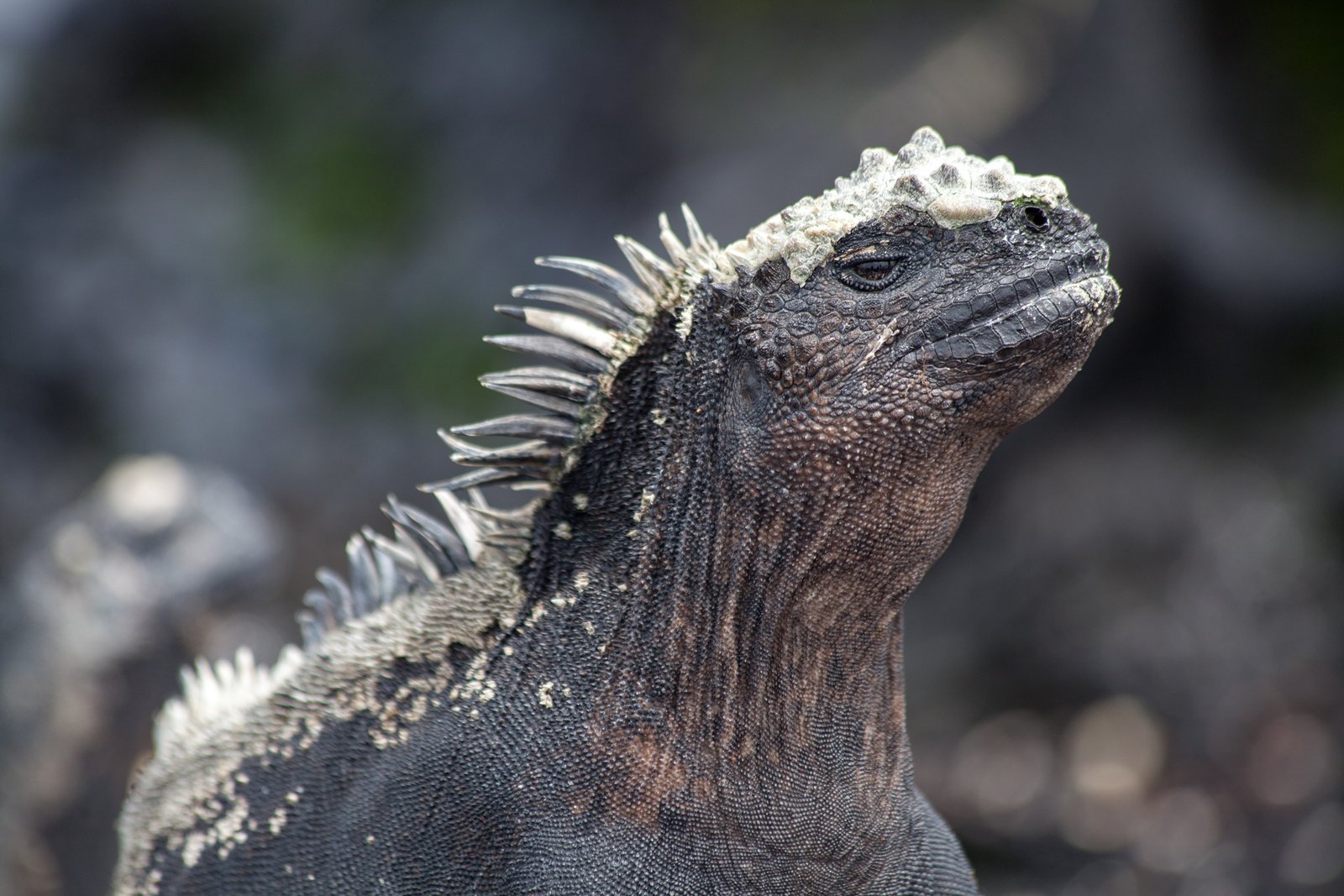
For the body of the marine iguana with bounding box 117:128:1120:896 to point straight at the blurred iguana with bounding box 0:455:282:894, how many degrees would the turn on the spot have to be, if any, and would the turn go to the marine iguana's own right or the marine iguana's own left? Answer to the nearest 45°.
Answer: approximately 135° to the marine iguana's own left

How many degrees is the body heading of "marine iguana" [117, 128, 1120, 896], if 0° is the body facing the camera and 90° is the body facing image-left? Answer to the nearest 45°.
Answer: approximately 270°
